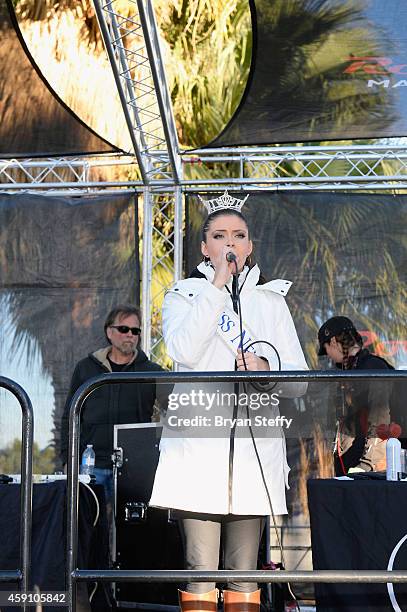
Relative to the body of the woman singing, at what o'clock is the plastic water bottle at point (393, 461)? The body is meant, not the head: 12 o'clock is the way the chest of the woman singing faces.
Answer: The plastic water bottle is roughly at 8 o'clock from the woman singing.

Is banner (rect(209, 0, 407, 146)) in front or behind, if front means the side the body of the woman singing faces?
behind

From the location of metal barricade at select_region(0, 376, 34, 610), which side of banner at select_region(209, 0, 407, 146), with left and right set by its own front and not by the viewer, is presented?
front

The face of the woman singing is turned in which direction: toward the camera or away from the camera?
toward the camera

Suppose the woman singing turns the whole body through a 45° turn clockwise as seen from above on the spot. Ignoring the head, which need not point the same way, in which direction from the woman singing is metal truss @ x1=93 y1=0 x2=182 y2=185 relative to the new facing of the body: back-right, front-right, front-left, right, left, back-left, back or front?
back-right

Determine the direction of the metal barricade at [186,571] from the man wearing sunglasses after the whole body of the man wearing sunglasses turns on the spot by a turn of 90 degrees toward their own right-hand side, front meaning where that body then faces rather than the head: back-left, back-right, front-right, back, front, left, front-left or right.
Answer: front-left

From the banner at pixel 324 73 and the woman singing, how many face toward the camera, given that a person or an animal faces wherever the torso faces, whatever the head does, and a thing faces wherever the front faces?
2

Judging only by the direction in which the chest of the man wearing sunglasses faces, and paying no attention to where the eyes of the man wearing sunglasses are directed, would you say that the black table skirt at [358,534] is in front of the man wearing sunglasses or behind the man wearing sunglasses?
in front

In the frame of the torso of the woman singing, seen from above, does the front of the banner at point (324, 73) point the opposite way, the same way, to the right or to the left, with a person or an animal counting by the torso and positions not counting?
the same way

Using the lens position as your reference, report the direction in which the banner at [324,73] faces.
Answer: facing the viewer

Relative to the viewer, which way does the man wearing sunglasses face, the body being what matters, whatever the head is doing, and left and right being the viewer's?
facing the viewer and to the right of the viewer

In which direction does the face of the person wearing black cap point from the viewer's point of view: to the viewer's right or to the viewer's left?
to the viewer's left

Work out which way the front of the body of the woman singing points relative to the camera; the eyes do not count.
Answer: toward the camera

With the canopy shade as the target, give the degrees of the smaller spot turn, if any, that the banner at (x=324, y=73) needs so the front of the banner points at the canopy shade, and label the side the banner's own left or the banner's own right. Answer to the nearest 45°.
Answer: approximately 90° to the banner's own right
